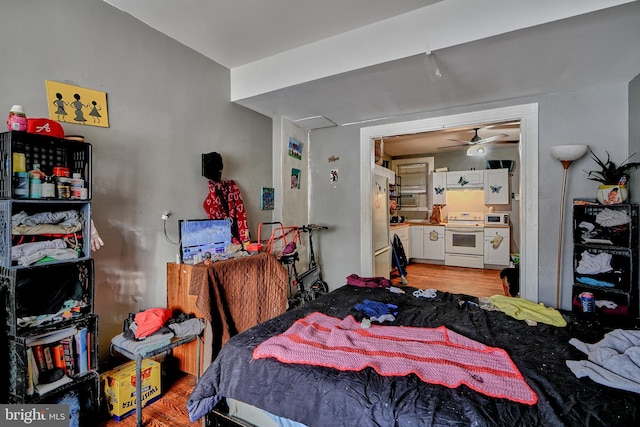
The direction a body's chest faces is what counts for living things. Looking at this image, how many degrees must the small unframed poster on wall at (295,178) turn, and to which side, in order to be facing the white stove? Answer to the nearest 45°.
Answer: approximately 135° to its left

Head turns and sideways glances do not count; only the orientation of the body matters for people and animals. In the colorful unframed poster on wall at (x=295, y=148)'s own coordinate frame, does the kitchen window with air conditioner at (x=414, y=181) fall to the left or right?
on its left

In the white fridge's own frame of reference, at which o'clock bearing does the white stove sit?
The white stove is roughly at 10 o'clock from the white fridge.

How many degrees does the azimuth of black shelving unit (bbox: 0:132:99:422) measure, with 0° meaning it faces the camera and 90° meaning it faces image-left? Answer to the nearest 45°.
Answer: approximately 315°

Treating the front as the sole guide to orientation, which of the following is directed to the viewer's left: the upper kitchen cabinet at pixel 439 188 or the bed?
the bed

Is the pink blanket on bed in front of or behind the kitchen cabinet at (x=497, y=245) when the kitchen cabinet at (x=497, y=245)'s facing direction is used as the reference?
in front

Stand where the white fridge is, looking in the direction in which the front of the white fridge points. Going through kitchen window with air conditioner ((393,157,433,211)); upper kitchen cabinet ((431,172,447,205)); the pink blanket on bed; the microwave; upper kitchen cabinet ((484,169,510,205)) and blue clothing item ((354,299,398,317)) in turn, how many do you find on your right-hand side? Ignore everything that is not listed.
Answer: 2

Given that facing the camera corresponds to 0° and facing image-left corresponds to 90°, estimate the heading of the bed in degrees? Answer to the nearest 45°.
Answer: approximately 90°
